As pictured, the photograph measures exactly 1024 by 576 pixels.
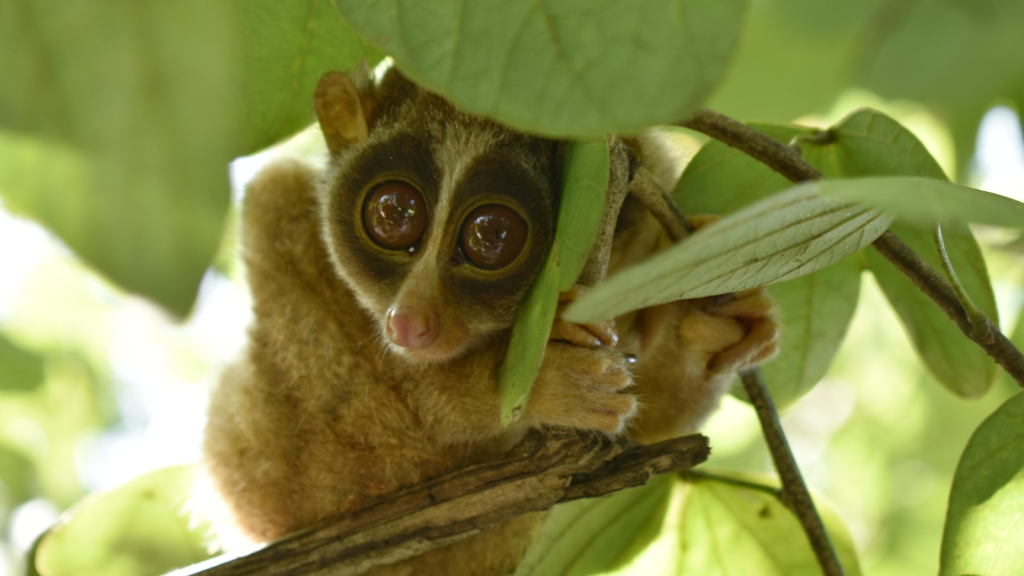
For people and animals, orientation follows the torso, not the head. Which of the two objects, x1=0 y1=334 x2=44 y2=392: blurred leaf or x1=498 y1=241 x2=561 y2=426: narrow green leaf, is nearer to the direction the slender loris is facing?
the narrow green leaf

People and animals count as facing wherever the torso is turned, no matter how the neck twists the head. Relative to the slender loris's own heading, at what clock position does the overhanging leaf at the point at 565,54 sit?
The overhanging leaf is roughly at 11 o'clock from the slender loris.

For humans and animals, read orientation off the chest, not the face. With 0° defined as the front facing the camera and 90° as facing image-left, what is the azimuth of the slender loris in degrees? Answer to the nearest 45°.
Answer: approximately 315°

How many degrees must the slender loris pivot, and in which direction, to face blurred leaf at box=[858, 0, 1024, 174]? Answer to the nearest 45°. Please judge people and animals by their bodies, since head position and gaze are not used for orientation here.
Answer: approximately 45° to its left

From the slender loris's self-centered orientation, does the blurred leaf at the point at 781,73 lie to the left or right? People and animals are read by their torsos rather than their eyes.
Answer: on its left
